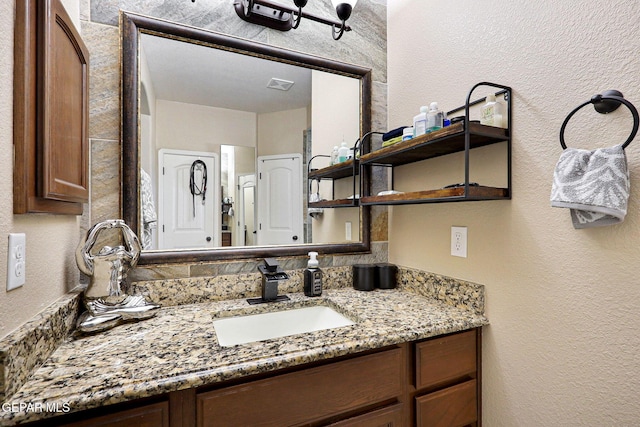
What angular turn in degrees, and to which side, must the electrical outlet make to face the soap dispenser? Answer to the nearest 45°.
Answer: approximately 45° to its right

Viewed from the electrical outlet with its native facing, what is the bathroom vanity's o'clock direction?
The bathroom vanity is roughly at 12 o'clock from the electrical outlet.

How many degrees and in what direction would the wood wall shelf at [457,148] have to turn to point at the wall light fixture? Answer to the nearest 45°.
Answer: approximately 45° to its right

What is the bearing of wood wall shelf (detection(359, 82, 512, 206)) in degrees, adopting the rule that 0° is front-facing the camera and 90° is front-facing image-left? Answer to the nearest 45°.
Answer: approximately 45°

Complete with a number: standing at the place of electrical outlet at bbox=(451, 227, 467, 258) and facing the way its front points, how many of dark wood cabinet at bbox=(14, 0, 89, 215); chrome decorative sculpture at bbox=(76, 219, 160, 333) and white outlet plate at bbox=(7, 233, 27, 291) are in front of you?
3

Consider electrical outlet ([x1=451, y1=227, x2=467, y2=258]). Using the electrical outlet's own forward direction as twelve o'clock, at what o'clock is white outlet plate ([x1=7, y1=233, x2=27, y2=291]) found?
The white outlet plate is roughly at 12 o'clock from the electrical outlet.
